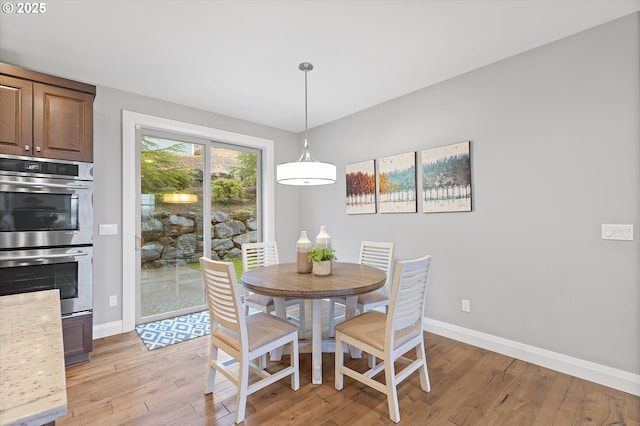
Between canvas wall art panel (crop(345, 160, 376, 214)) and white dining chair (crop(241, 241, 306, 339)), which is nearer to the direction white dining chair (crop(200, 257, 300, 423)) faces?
the canvas wall art panel

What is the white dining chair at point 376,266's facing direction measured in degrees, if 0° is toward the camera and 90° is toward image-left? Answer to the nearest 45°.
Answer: approximately 45°

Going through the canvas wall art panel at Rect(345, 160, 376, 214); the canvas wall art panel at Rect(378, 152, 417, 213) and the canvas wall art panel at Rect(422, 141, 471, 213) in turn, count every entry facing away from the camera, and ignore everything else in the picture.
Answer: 0

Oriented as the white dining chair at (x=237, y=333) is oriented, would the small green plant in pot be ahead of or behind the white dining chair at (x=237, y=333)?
ahead

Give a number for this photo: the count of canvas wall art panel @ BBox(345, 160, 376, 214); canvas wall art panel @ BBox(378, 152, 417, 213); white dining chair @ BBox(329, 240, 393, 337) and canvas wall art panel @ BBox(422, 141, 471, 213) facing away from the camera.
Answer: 0

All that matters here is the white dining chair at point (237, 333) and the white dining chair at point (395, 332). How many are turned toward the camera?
0

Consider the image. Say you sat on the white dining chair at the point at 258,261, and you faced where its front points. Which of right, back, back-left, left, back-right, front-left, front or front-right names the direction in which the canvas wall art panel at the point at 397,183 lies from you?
front-left

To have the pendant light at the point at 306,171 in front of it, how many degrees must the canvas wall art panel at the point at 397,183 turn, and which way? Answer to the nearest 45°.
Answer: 0° — it already faces it

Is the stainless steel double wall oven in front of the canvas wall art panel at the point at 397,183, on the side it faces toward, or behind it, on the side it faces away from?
in front

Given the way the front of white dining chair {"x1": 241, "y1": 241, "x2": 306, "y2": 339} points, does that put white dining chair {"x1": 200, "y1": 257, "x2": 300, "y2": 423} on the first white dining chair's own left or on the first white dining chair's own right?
on the first white dining chair's own right

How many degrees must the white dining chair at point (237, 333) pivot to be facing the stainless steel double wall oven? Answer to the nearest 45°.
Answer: approximately 90° to its left

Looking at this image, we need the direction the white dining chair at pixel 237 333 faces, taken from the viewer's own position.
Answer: facing away from the viewer and to the right of the viewer

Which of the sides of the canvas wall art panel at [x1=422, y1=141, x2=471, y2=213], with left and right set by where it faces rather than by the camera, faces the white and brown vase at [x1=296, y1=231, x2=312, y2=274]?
front

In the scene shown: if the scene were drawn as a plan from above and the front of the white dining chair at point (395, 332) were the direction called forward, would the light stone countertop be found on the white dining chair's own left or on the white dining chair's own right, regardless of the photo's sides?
on the white dining chair's own left

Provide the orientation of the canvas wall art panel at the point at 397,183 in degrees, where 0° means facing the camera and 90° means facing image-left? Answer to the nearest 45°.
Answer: approximately 45°

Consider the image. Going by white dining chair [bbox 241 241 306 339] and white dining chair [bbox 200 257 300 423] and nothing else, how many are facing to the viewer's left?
0

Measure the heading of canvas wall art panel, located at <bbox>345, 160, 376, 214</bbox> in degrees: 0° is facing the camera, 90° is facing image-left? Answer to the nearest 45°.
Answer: approximately 45°

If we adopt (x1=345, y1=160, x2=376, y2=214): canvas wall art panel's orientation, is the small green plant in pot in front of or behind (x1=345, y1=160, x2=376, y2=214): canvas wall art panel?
in front

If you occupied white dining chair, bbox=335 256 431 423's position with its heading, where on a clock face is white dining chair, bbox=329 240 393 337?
white dining chair, bbox=329 240 393 337 is roughly at 1 o'clock from white dining chair, bbox=335 256 431 423.
